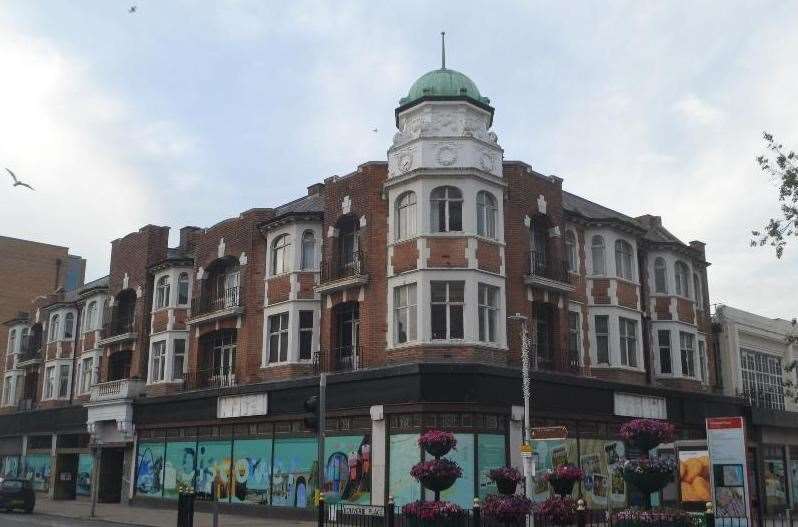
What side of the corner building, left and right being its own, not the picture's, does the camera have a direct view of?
front

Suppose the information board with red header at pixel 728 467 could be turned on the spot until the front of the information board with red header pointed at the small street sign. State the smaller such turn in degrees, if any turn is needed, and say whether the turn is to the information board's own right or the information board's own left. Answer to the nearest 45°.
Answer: approximately 45° to the information board's own right

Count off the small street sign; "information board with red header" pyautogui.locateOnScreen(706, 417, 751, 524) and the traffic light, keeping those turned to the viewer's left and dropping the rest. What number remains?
1

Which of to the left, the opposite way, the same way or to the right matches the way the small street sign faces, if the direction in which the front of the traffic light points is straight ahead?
to the left

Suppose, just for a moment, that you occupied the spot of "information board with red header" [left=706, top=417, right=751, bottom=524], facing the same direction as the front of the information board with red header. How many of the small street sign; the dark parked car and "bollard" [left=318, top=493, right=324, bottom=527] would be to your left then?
0

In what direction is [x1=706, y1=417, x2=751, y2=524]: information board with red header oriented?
toward the camera

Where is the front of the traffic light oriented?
to the viewer's left

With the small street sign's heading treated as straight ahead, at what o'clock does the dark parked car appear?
The dark parked car is roughly at 4 o'clock from the small street sign.

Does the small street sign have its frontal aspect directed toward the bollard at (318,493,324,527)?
no
